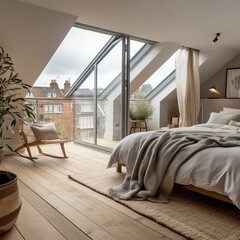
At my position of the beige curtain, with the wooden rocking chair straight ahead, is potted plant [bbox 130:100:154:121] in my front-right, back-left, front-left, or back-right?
front-right

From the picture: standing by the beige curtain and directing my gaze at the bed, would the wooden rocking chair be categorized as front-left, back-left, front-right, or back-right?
front-right

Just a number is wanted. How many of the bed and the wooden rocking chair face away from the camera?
0

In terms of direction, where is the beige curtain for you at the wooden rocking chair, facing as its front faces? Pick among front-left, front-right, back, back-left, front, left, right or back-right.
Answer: front-left

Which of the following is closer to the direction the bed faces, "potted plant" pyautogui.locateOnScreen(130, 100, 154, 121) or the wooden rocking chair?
the wooden rocking chair

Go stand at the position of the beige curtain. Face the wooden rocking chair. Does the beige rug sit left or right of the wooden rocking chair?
left

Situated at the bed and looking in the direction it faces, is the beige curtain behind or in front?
behind

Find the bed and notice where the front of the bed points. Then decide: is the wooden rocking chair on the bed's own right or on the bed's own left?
on the bed's own right

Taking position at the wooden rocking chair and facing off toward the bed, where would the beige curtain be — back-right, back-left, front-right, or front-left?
front-left

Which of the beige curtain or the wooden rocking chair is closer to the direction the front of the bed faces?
the wooden rocking chair

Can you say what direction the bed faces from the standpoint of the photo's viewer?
facing the viewer and to the left of the viewer

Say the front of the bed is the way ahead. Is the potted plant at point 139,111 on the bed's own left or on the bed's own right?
on the bed's own right

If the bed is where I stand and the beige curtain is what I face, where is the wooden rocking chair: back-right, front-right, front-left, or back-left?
front-left

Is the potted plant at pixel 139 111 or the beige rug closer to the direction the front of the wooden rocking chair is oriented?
the beige rug

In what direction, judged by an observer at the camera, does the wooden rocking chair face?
facing the viewer and to the right of the viewer
